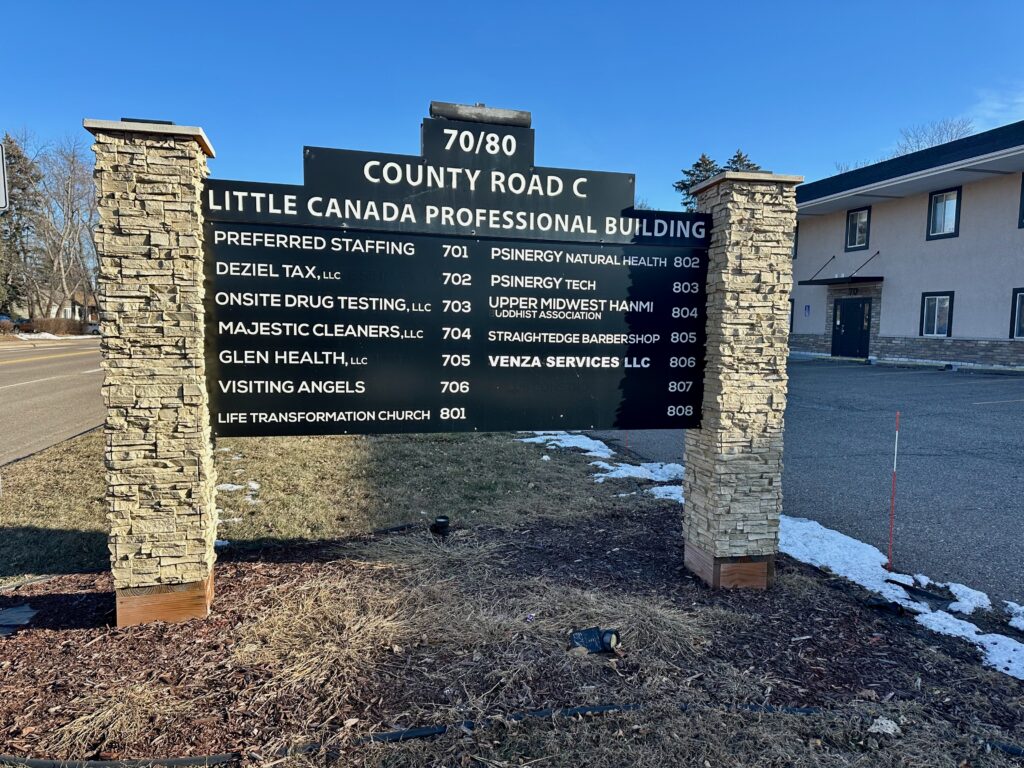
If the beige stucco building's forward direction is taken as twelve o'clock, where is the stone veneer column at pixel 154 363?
The stone veneer column is roughly at 11 o'clock from the beige stucco building.

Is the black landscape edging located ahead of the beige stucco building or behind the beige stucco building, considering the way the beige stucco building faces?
ahead

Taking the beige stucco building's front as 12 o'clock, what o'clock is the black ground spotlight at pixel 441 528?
The black ground spotlight is roughly at 11 o'clock from the beige stucco building.

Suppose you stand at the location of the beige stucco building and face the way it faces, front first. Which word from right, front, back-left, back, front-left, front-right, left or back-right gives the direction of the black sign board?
front-left

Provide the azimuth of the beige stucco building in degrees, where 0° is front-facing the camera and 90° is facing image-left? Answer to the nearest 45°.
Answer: approximately 45°
